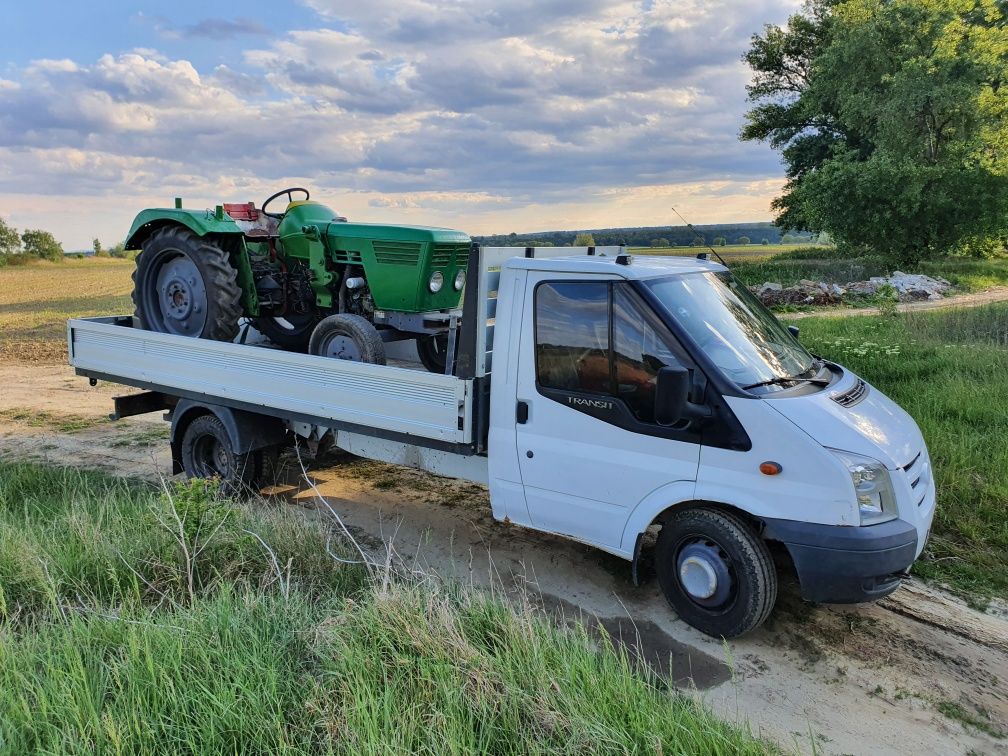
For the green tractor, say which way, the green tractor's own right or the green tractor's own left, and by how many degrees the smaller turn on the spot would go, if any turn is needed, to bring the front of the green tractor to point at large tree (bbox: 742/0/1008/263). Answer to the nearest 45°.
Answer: approximately 90° to the green tractor's own left

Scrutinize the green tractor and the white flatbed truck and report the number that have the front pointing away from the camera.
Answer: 0

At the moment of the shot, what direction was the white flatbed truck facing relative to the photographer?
facing the viewer and to the right of the viewer

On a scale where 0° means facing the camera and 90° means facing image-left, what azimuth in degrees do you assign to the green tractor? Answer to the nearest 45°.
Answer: approximately 315°

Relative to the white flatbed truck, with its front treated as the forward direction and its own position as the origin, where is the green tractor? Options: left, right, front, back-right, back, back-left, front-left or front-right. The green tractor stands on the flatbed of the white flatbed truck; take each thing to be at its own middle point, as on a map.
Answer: back

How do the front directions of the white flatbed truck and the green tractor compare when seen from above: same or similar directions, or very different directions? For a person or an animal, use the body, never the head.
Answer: same or similar directions
